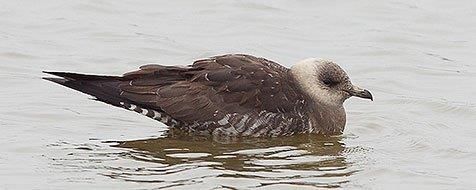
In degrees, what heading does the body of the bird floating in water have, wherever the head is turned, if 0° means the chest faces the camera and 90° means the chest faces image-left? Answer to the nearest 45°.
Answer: approximately 270°
